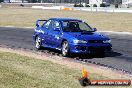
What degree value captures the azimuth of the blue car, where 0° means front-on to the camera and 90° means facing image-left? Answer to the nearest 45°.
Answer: approximately 315°
